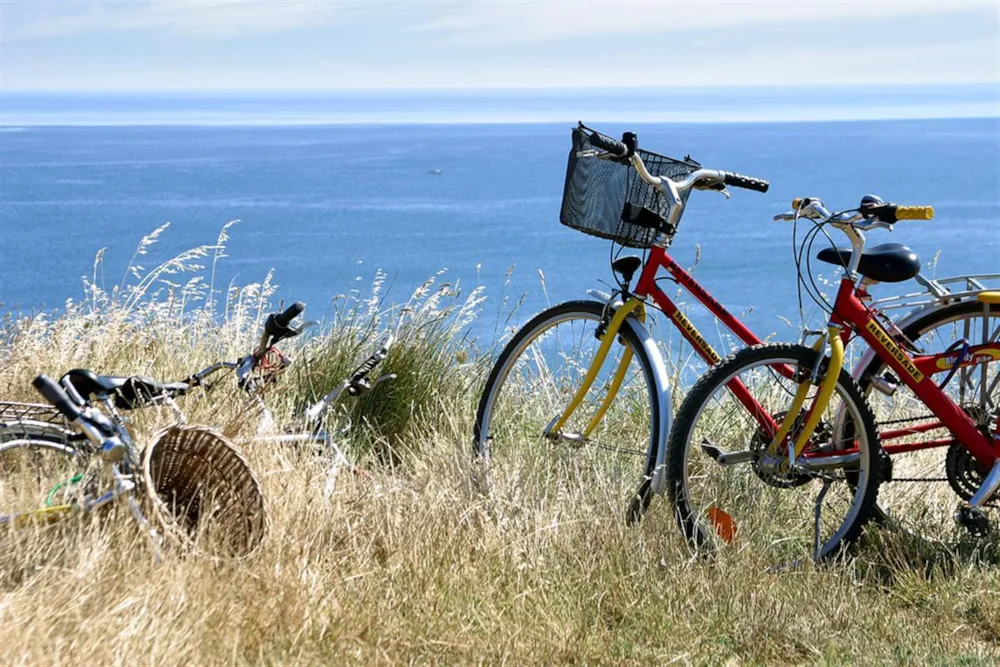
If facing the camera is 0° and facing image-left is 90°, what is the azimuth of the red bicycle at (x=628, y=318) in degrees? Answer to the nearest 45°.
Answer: approximately 90°

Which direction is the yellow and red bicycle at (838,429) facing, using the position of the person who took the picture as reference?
facing to the left of the viewer
